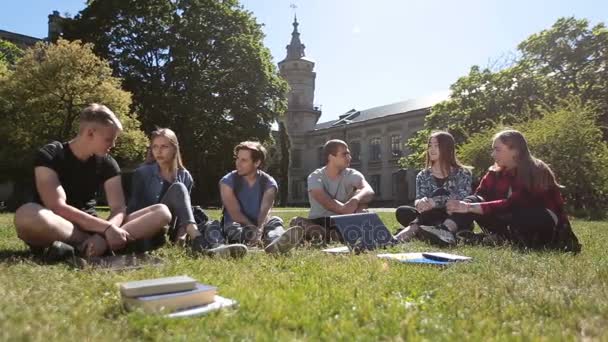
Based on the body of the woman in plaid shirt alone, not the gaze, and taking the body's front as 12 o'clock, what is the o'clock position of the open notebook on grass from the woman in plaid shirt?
The open notebook on grass is roughly at 10 o'clock from the woman in plaid shirt.

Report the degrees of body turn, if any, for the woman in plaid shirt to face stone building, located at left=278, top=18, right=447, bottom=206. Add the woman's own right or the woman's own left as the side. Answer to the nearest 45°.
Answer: approximately 90° to the woman's own right

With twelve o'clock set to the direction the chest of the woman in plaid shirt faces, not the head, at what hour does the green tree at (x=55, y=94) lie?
The green tree is roughly at 1 o'clock from the woman in plaid shirt.

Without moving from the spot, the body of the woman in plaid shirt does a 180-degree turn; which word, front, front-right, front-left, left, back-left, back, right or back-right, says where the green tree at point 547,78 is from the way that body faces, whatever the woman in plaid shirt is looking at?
left

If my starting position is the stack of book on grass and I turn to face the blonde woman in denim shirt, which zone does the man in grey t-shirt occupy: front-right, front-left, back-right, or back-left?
front-right

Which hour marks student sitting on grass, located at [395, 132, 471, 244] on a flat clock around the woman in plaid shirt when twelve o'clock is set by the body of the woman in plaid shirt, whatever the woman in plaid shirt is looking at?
The student sitting on grass is roughly at 1 o'clock from the woman in plaid shirt.

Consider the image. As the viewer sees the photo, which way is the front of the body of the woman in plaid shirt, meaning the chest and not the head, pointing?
to the viewer's left

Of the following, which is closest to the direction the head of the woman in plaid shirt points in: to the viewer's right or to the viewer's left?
to the viewer's left

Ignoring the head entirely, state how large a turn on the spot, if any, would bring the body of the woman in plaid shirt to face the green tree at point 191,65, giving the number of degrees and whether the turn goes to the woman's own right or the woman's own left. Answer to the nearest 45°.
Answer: approximately 45° to the woman's own right

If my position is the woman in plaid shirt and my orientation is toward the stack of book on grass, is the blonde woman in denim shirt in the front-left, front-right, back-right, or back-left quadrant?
front-right

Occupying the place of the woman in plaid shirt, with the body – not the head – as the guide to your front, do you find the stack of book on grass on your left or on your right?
on your left

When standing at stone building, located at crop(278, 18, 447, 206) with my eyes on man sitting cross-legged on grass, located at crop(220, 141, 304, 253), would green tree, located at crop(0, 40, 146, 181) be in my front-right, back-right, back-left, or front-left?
front-right

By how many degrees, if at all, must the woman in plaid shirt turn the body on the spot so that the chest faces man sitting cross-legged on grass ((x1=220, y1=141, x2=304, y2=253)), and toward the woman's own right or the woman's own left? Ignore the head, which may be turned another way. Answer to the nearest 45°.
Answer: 0° — they already face them

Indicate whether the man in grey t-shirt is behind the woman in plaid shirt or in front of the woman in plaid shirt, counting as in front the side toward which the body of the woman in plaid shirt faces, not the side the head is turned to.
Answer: in front

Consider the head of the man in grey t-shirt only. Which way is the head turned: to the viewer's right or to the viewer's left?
to the viewer's right
